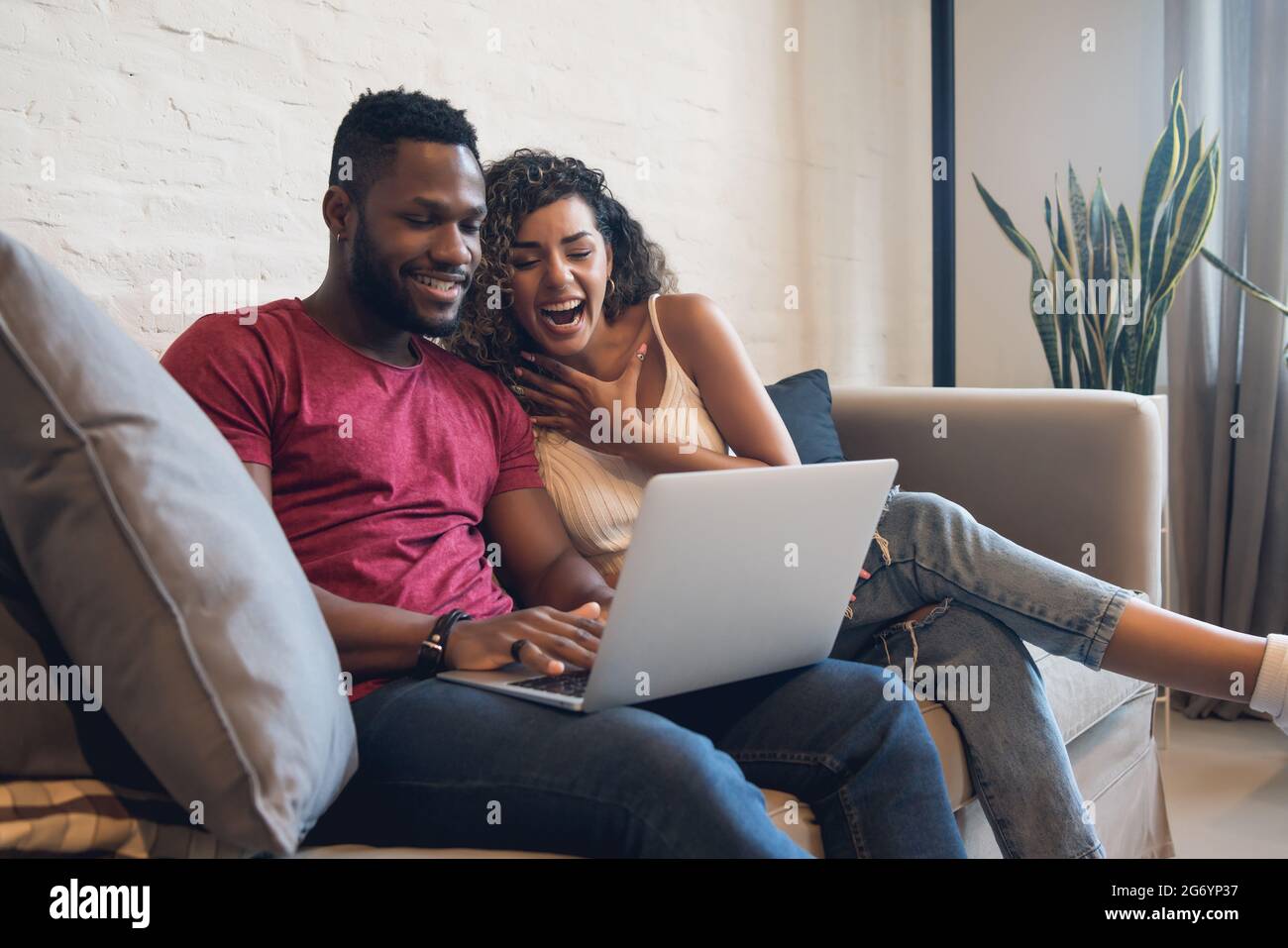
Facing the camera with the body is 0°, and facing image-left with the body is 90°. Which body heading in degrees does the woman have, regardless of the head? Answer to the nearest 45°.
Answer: approximately 315°

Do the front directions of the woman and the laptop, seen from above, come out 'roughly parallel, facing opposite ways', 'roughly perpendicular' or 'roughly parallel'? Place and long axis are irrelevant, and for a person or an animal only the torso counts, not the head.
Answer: roughly parallel, facing opposite ways

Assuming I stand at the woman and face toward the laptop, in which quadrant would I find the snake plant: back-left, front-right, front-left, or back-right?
back-left

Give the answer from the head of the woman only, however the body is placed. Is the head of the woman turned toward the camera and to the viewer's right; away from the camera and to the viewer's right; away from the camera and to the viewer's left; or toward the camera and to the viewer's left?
toward the camera and to the viewer's left

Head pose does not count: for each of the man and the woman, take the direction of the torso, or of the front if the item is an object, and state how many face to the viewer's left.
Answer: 0

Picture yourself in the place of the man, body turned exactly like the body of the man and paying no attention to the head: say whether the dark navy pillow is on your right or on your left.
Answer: on your left

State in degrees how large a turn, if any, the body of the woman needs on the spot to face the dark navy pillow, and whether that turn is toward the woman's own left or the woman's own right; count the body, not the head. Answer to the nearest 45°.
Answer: approximately 135° to the woman's own left

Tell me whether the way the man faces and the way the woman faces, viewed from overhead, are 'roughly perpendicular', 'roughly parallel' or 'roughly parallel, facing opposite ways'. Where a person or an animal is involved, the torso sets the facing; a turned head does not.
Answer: roughly parallel

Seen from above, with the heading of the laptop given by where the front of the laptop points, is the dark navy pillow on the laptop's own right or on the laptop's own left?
on the laptop's own right

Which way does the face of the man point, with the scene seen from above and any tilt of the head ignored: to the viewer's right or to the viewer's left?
to the viewer's right

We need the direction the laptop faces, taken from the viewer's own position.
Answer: facing away from the viewer and to the left of the viewer
